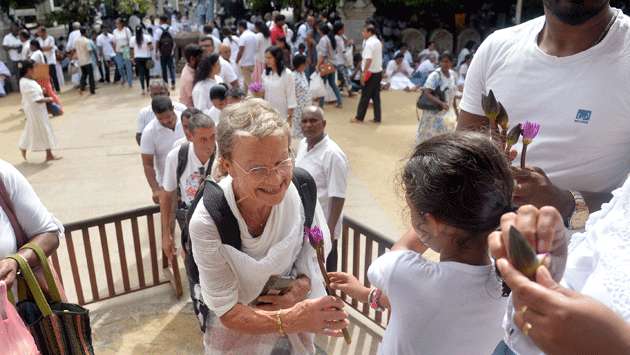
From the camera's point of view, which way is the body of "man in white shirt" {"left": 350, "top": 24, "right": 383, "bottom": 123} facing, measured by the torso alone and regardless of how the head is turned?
to the viewer's left

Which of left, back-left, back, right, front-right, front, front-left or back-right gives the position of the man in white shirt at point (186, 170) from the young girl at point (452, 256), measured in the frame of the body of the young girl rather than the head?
front

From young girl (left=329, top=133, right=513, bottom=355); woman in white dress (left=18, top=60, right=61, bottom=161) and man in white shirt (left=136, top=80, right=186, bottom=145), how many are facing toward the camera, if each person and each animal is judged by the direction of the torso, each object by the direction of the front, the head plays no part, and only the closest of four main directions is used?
1

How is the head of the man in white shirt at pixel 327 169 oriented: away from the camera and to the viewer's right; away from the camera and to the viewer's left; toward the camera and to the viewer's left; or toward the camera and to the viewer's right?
toward the camera and to the viewer's left

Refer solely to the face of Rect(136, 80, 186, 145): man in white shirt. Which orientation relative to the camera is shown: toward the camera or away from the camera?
toward the camera

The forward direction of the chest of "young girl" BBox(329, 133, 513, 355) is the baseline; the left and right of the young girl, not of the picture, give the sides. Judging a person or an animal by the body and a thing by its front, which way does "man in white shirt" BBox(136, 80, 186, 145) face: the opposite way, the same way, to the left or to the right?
the opposite way

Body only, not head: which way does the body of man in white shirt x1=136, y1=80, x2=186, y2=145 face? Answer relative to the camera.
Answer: toward the camera

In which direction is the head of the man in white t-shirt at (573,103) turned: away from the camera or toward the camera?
toward the camera

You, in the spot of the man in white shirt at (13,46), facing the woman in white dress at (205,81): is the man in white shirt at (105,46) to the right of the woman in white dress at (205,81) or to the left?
left

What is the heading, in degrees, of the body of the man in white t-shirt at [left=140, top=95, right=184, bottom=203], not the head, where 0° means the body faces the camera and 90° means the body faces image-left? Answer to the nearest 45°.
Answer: approximately 315°

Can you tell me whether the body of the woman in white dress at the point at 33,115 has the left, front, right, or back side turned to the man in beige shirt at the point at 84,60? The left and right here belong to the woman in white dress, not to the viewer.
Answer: left

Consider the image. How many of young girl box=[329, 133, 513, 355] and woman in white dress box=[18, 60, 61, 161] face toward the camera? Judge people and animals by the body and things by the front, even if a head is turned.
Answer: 0

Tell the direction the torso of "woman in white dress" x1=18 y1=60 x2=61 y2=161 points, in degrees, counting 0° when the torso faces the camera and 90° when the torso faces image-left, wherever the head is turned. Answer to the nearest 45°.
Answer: approximately 270°

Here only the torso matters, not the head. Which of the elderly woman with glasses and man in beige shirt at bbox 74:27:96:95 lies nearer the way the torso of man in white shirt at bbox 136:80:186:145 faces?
the elderly woman with glasses

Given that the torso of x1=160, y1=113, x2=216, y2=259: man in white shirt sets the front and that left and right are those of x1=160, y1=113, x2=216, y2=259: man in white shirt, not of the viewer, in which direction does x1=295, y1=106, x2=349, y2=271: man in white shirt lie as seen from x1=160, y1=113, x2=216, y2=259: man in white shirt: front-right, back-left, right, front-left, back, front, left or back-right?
front-left
